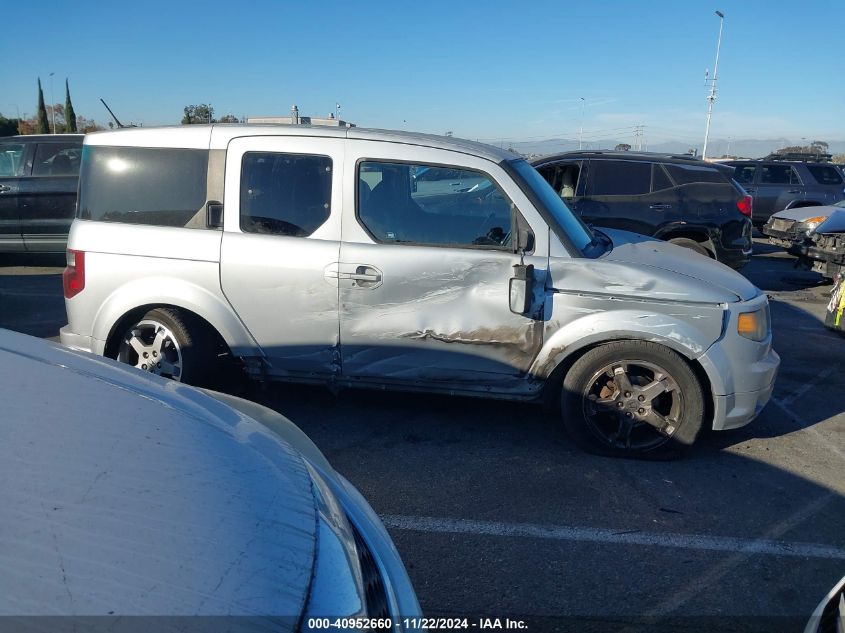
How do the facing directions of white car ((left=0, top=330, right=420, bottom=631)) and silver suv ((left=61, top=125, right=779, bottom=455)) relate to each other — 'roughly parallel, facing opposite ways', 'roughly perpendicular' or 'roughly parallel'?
roughly parallel

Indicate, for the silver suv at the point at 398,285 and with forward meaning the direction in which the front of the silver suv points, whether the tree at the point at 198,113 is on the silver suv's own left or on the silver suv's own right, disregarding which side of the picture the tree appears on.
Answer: on the silver suv's own left

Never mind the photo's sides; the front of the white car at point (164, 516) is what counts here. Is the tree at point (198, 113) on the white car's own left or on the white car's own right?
on the white car's own left

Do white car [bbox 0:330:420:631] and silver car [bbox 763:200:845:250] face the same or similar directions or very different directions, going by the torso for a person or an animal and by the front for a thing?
very different directions

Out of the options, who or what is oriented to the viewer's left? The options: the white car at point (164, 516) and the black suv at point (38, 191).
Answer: the black suv

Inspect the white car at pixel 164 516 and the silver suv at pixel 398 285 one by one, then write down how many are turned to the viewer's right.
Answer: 2

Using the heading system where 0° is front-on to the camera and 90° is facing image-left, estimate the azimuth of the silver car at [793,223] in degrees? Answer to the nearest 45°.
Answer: approximately 45°

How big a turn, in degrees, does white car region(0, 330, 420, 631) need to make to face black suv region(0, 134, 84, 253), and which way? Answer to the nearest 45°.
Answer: approximately 90° to its left

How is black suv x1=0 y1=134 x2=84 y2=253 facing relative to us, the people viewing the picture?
facing to the left of the viewer

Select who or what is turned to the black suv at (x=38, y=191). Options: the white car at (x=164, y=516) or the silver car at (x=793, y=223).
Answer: the silver car at (x=793, y=223)

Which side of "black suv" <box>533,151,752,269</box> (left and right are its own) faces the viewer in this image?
left

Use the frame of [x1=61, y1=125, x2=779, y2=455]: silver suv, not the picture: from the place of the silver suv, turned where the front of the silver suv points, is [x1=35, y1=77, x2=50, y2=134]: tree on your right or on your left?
on your left

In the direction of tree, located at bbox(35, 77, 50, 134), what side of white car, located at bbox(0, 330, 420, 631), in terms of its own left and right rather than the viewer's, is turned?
left

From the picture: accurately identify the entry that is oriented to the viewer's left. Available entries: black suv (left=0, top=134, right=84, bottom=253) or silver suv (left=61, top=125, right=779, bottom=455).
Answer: the black suv
